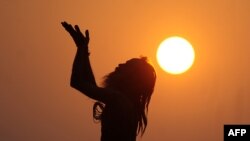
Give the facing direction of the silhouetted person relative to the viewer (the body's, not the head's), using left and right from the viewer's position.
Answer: facing to the left of the viewer

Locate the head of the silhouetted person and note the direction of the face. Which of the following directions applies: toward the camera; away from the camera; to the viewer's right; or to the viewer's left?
to the viewer's left
